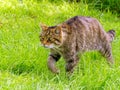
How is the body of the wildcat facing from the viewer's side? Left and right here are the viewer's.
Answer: facing the viewer and to the left of the viewer
